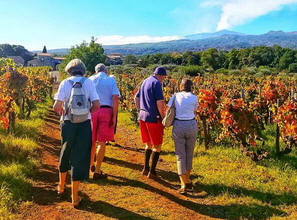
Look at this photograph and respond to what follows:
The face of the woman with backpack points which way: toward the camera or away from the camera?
away from the camera

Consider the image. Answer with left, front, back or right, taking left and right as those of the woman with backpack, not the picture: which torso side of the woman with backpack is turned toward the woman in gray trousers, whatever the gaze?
right

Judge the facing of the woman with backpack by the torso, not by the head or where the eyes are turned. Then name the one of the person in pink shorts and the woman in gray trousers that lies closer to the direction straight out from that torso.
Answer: the person in pink shorts

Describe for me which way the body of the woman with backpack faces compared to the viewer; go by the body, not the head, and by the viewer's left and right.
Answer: facing away from the viewer

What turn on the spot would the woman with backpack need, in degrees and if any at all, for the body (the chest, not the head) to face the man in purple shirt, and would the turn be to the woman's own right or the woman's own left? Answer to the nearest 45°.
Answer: approximately 45° to the woman's own right
